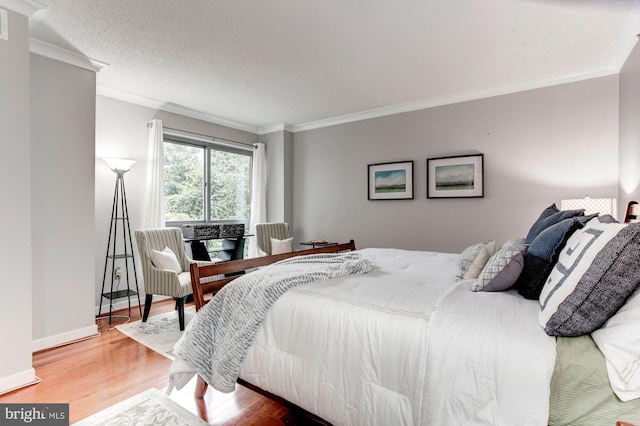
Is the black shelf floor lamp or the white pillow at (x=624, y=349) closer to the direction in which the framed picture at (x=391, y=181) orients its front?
the white pillow

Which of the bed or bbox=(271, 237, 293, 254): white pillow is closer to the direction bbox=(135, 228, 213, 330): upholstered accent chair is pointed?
the bed

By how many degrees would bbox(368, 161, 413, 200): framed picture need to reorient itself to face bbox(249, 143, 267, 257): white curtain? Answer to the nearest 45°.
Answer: approximately 90° to its right

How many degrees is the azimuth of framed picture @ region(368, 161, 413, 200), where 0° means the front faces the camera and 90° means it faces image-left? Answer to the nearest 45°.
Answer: approximately 0°

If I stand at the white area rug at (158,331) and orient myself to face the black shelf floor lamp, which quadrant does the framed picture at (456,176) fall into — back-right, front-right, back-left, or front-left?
back-right

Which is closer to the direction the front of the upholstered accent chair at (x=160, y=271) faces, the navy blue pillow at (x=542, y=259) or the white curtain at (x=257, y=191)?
the navy blue pillow

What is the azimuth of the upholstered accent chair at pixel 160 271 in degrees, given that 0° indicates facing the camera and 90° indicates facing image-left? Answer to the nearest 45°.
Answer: approximately 315°
